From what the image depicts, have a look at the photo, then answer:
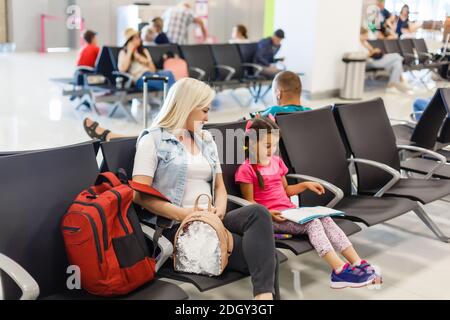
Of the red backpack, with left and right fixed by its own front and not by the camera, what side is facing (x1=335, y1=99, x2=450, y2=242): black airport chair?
back

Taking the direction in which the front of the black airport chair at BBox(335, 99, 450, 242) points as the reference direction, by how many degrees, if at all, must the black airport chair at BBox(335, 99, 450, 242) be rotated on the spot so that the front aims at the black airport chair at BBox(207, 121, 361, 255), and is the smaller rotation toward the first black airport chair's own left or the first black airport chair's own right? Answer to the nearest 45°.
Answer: approximately 90° to the first black airport chair's own right

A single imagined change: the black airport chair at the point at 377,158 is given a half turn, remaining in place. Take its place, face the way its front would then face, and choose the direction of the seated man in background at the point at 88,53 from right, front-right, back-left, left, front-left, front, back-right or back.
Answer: front

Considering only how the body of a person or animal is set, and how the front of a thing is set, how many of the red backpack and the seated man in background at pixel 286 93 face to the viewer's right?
0

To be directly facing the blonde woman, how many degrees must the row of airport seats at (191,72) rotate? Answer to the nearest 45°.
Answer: approximately 45° to its right

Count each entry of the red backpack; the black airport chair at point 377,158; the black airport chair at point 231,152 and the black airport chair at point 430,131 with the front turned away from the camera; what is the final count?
0

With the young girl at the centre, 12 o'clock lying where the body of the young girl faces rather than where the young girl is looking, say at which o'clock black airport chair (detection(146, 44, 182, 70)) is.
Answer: The black airport chair is roughly at 7 o'clock from the young girl.

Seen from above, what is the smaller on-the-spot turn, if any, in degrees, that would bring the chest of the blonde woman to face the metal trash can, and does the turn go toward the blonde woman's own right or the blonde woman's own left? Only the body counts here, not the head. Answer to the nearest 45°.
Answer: approximately 135° to the blonde woman's own left

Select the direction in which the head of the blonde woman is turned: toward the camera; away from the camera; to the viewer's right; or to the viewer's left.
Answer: to the viewer's right

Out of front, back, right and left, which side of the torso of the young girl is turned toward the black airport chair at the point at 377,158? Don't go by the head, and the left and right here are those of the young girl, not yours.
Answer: left

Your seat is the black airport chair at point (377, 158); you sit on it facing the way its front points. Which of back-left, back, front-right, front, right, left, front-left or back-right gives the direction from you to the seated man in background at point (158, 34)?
back
